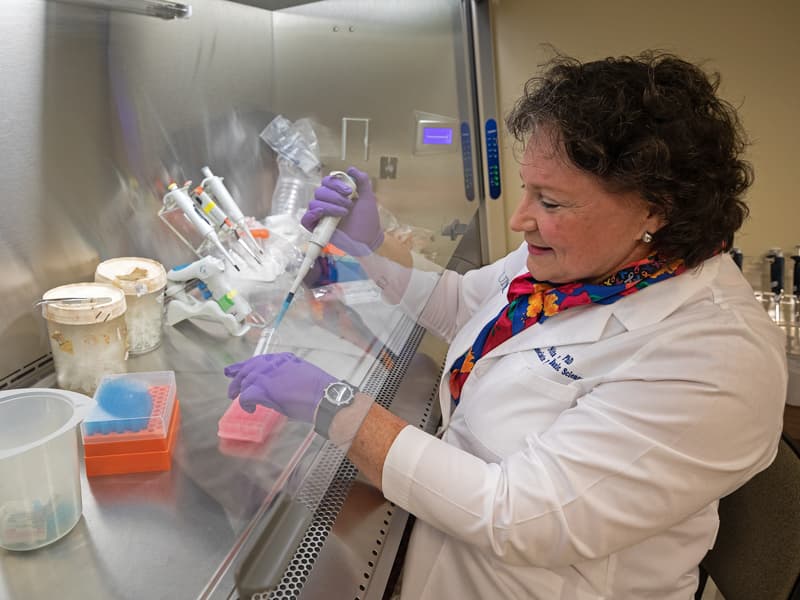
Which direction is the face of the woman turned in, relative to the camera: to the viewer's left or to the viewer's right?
to the viewer's left
